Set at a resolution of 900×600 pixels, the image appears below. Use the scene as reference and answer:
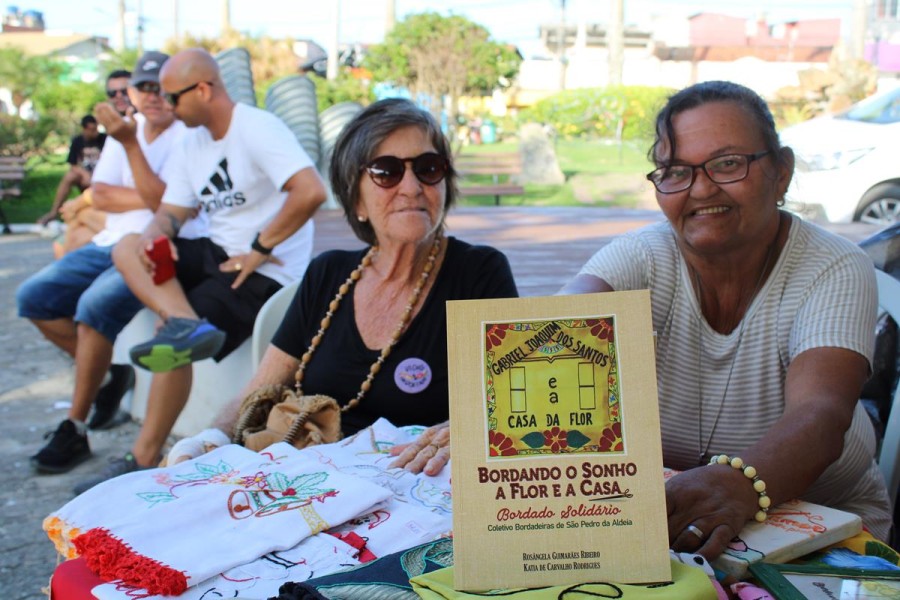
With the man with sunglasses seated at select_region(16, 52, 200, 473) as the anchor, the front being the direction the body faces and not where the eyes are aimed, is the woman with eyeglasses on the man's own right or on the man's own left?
on the man's own left

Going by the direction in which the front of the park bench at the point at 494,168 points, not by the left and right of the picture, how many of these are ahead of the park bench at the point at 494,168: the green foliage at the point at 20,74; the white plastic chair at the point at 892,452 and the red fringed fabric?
2

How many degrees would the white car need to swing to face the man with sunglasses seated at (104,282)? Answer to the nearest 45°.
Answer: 0° — it already faces them

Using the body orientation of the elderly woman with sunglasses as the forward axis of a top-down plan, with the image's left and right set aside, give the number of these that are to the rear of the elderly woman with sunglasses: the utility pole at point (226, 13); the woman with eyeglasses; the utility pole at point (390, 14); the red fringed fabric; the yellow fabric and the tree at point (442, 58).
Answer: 3

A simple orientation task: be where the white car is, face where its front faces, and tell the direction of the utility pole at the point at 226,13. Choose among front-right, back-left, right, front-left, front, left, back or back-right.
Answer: right

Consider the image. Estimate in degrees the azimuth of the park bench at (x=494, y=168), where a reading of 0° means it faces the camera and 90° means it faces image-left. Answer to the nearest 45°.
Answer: approximately 0°

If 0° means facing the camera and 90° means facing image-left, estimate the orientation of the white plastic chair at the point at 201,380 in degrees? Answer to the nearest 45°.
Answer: approximately 45°

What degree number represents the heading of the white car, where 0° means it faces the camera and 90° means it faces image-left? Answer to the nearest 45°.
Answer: approximately 45°

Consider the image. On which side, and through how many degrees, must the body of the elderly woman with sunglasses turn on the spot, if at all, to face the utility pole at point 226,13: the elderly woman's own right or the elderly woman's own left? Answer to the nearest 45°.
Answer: approximately 180°

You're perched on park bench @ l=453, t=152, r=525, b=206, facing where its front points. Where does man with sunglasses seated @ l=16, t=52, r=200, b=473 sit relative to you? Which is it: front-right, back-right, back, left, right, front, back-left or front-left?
front

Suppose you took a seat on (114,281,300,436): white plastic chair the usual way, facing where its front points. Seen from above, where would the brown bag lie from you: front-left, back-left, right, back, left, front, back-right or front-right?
front-left

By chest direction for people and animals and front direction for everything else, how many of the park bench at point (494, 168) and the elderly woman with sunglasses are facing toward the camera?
2

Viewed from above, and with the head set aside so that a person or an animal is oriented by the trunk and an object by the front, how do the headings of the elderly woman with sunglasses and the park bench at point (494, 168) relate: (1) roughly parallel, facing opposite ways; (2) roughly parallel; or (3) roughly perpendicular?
roughly parallel

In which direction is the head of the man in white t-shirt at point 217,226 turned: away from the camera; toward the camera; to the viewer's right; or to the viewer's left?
to the viewer's left
